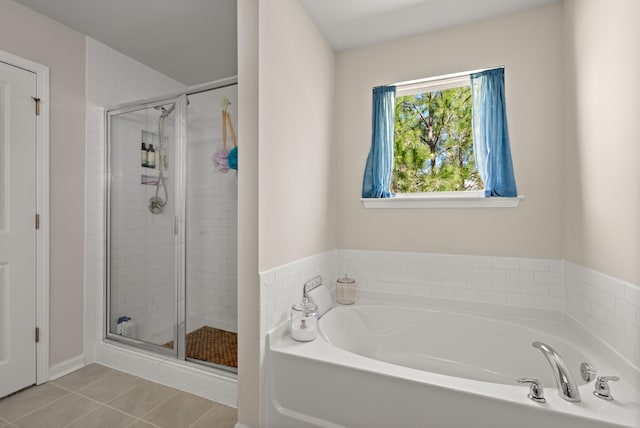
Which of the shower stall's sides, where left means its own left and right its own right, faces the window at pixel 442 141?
left

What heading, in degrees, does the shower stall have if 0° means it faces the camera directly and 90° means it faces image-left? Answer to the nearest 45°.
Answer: approximately 45°

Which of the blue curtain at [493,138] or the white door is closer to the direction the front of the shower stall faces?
the white door

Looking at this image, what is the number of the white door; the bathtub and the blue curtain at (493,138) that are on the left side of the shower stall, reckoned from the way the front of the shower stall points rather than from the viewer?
2

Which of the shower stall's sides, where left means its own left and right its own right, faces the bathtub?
left

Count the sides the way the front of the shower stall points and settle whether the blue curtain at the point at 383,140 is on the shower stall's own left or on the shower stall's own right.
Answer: on the shower stall's own left

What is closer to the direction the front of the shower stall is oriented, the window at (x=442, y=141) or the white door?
the white door
